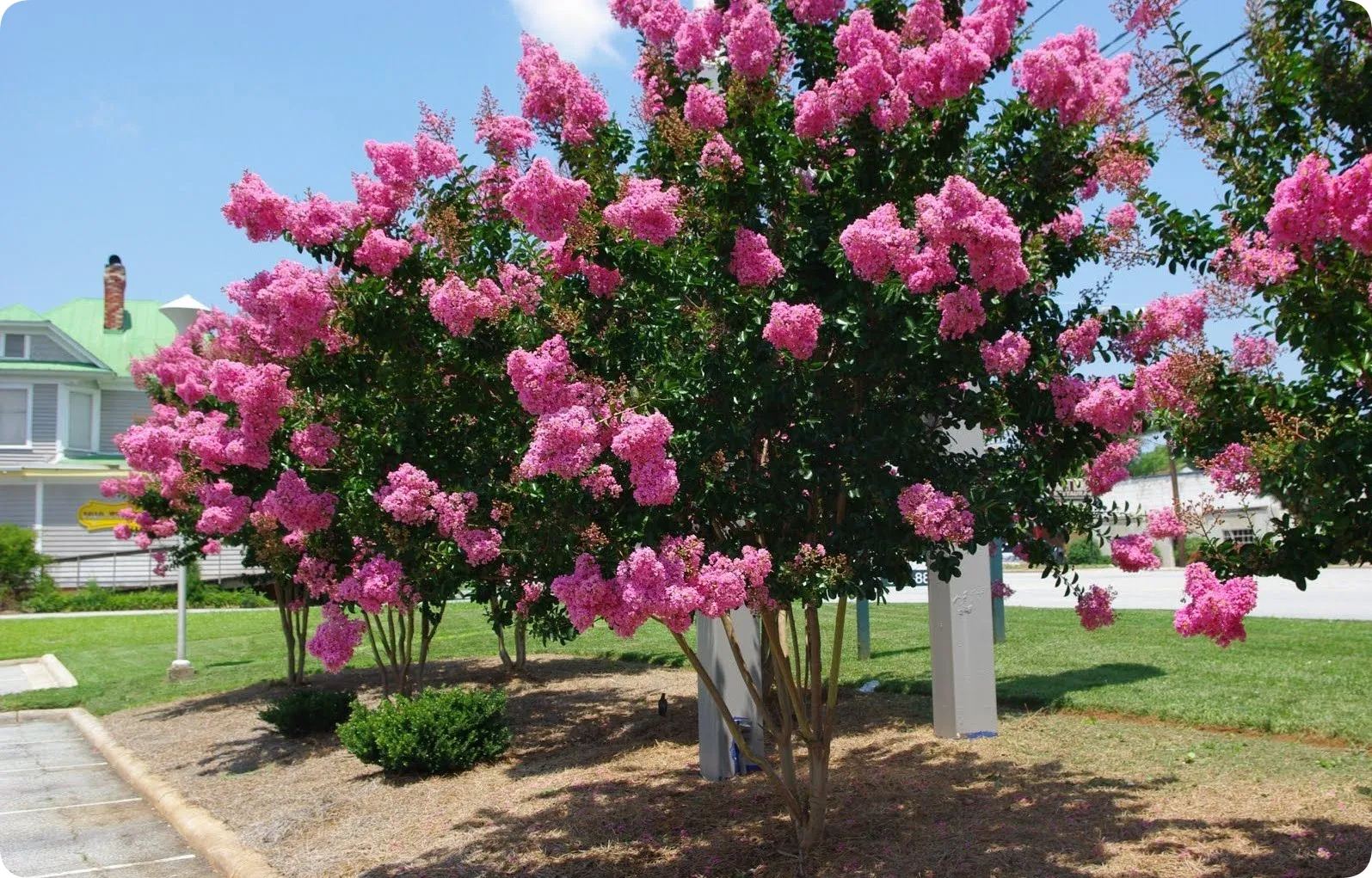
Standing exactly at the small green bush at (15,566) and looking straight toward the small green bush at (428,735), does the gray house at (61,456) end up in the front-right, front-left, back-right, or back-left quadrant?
back-left

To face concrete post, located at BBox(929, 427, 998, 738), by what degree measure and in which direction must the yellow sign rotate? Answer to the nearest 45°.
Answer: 0° — it already faces it

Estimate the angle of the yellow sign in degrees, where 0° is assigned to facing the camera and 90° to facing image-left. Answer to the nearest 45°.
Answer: approximately 0°

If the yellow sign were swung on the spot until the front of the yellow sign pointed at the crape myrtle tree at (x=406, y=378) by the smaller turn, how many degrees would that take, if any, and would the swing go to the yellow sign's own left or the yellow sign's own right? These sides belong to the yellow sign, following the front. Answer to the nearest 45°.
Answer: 0° — it already faces it

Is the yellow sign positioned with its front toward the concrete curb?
yes
